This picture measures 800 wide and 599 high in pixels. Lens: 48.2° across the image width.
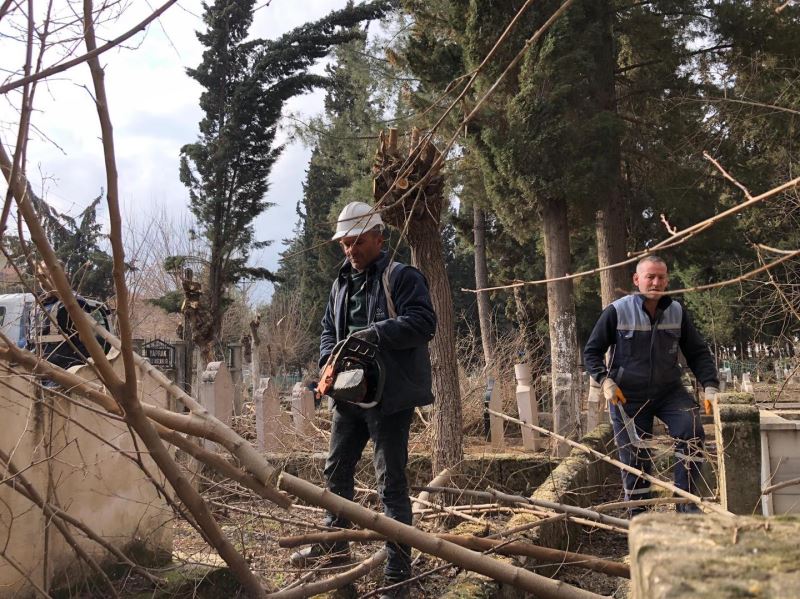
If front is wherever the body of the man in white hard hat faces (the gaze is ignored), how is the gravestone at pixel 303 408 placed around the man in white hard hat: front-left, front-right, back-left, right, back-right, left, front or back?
back-right

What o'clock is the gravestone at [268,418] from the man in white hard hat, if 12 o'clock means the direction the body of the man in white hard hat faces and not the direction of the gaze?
The gravestone is roughly at 4 o'clock from the man in white hard hat.

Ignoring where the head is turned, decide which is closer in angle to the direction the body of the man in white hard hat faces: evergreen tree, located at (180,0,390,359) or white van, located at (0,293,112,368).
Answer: the white van

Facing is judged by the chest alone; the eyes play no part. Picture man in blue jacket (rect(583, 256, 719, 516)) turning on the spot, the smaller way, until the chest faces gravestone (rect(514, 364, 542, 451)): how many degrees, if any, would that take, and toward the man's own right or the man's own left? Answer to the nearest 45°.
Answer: approximately 180°

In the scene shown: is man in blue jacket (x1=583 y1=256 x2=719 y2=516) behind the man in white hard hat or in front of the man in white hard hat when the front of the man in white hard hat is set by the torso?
behind

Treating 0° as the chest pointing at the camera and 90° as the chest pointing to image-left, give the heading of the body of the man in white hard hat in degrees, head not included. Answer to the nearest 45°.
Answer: approximately 45°

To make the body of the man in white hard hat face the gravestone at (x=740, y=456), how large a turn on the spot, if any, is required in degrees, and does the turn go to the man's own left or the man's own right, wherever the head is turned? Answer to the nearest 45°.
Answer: approximately 135° to the man's own left

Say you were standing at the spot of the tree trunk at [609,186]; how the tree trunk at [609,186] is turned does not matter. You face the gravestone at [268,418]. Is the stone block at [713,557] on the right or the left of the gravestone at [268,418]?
left

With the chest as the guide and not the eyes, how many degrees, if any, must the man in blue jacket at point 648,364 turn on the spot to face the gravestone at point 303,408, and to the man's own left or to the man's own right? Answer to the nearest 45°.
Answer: approximately 135° to the man's own right
